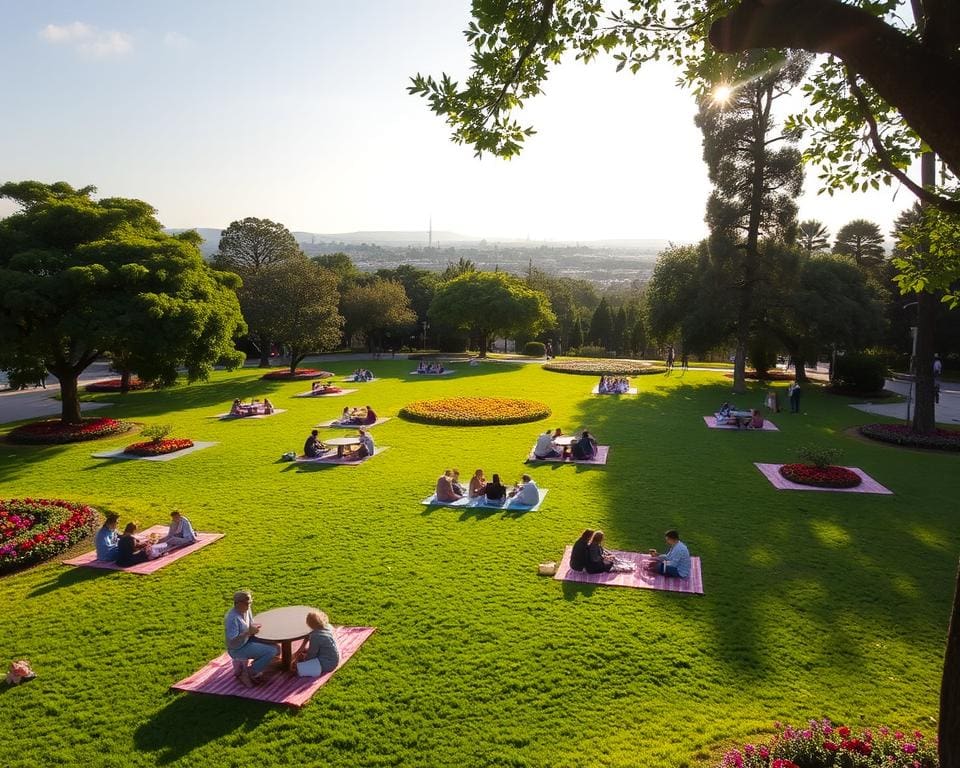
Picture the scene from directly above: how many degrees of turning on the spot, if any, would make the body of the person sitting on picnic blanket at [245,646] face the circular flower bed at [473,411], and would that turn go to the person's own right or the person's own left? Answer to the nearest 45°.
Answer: approximately 45° to the person's own left

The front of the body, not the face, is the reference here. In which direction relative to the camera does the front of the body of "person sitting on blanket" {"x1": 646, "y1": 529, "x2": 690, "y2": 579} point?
to the viewer's left

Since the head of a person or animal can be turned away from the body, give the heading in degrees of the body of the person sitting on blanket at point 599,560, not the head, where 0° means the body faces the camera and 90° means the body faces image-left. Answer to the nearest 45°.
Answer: approximately 270°

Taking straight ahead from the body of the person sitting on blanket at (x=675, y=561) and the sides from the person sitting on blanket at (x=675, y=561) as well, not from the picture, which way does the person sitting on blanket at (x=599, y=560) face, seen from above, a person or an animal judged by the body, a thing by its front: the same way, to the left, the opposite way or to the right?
the opposite way

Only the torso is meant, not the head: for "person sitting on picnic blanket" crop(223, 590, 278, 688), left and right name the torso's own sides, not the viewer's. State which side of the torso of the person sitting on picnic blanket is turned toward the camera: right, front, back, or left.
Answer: right

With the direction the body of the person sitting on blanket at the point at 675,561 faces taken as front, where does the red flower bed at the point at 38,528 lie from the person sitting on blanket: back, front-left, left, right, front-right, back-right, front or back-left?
front

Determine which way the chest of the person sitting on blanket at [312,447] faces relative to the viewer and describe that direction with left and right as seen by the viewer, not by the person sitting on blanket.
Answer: facing to the right of the viewer

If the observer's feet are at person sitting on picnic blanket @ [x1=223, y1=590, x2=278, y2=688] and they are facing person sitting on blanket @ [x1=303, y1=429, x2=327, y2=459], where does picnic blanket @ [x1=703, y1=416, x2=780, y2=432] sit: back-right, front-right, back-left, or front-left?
front-right

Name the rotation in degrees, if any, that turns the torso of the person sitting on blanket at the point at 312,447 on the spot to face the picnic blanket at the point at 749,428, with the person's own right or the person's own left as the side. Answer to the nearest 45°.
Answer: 0° — they already face it

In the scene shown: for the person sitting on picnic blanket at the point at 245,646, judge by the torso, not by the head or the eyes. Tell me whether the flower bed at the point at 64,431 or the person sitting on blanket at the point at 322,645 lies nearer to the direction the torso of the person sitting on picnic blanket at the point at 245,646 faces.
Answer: the person sitting on blanket

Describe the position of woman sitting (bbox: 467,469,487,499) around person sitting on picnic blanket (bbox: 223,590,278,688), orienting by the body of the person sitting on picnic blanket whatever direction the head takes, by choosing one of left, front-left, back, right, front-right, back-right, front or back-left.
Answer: front-left

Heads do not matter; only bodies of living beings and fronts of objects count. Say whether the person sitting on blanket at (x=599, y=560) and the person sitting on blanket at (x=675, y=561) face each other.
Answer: yes

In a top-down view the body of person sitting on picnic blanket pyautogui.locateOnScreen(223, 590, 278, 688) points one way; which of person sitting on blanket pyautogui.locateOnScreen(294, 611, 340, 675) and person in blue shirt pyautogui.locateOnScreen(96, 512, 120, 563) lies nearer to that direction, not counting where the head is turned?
the person sitting on blanket

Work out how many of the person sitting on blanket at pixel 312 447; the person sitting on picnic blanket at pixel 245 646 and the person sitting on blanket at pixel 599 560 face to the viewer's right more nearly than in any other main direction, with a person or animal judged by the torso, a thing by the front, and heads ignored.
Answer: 3

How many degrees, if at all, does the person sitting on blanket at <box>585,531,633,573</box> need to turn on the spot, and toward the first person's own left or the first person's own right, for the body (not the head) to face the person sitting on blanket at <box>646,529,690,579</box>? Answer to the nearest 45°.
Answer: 0° — they already face them
